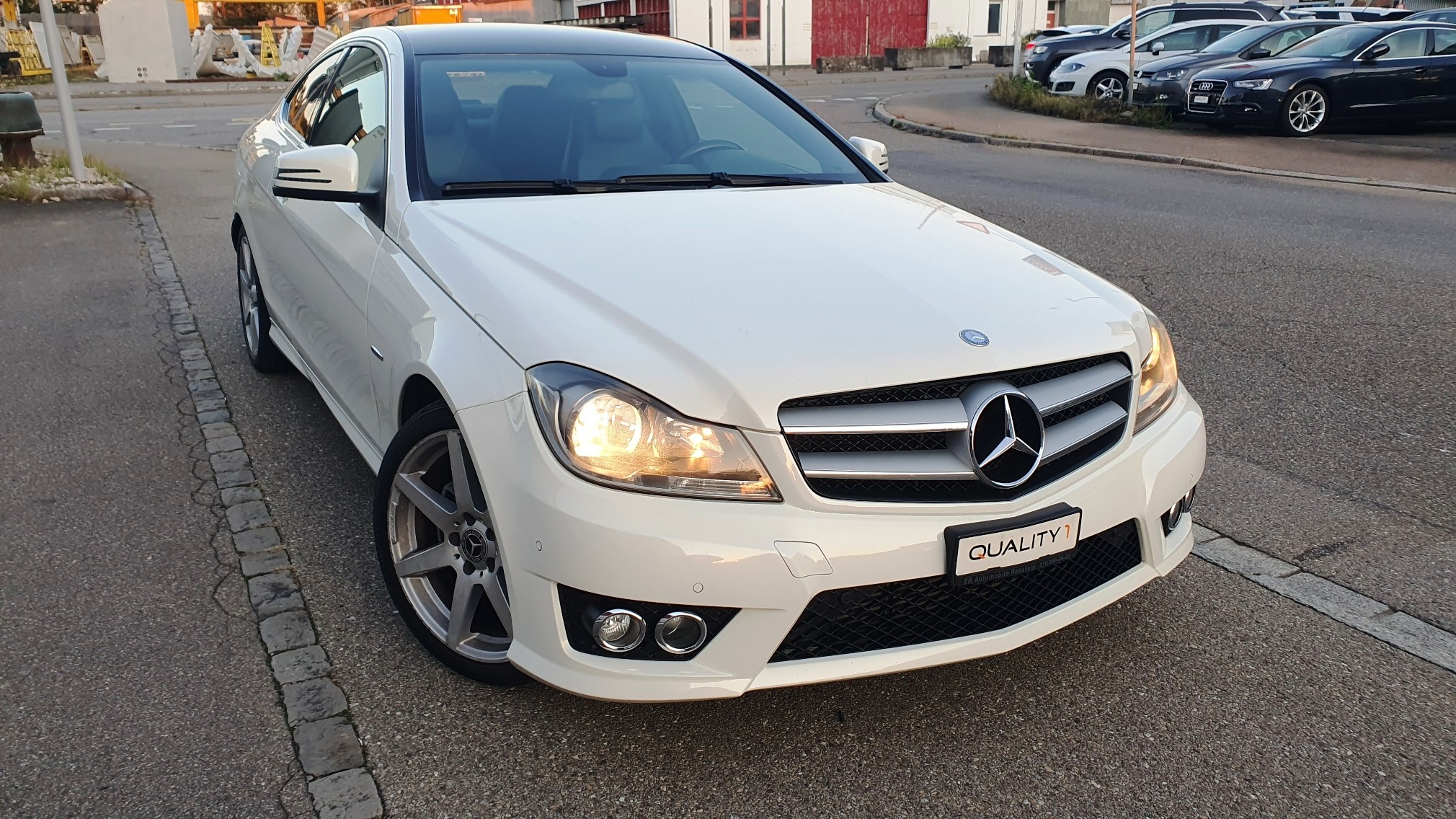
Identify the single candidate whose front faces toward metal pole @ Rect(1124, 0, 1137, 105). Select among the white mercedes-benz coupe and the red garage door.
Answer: the red garage door

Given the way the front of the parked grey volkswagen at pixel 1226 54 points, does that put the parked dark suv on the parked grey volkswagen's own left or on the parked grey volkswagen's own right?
on the parked grey volkswagen's own right

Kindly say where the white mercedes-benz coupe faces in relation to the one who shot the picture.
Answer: facing the viewer and to the right of the viewer

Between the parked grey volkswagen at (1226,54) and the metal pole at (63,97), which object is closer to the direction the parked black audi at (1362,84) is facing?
the metal pole

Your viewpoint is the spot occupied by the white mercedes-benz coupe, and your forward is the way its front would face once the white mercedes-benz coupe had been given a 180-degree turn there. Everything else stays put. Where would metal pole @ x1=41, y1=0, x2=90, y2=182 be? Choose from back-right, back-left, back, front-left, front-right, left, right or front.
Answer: front

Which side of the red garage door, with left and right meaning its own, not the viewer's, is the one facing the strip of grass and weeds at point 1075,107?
front

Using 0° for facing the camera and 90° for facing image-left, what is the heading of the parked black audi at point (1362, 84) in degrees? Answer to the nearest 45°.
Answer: approximately 45°

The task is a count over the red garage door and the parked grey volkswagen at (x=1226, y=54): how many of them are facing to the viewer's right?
0

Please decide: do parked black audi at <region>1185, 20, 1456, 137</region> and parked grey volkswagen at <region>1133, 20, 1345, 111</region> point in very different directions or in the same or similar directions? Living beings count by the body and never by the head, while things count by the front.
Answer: same or similar directions

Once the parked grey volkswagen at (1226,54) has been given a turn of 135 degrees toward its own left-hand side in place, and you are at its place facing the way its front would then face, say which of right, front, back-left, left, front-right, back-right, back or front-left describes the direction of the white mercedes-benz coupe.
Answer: right

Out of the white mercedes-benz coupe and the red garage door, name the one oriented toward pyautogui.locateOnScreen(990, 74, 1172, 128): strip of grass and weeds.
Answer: the red garage door

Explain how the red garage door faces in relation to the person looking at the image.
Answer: facing the viewer

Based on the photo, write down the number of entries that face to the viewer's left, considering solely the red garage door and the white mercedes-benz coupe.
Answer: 0

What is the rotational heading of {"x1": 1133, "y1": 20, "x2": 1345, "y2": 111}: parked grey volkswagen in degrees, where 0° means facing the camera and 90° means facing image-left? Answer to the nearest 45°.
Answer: approximately 45°
